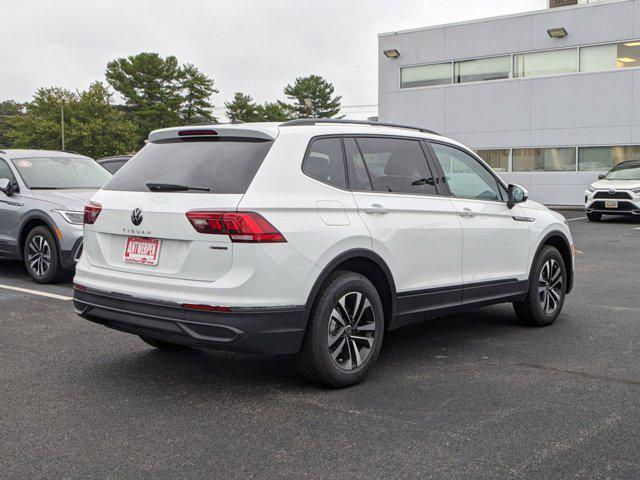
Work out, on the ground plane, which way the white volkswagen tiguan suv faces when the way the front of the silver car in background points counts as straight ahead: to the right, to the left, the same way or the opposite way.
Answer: to the left

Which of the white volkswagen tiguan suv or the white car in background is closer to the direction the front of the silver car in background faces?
the white volkswagen tiguan suv

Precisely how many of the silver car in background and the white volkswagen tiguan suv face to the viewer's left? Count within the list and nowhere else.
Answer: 0

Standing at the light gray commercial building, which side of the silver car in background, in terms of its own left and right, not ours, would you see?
left

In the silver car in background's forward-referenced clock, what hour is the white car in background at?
The white car in background is roughly at 10 o'clock from the silver car in background.

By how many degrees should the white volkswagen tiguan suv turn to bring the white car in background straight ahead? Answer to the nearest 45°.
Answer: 0° — it already faces it

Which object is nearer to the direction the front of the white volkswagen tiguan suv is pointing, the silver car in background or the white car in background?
the white car in background

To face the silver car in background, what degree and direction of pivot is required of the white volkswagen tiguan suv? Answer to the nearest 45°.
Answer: approximately 90° to its left

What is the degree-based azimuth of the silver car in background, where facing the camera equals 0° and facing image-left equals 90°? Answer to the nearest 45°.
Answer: approximately 315°

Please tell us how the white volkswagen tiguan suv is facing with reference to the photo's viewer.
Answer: facing away from the viewer and to the right of the viewer

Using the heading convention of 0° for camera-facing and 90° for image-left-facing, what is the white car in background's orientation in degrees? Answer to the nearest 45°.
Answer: approximately 45°

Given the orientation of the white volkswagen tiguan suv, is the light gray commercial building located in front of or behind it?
in front

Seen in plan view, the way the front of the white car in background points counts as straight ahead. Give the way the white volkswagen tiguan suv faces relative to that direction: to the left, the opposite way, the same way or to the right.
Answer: the opposite way
